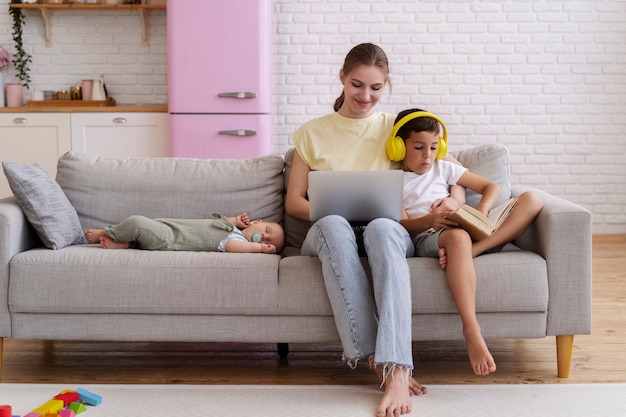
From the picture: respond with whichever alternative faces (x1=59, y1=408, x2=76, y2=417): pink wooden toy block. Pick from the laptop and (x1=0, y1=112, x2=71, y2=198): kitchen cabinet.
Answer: the kitchen cabinet

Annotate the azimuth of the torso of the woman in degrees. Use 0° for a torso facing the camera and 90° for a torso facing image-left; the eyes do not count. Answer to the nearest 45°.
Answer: approximately 0°

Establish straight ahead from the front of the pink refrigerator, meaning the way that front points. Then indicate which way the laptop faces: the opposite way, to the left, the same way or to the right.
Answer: the opposite way

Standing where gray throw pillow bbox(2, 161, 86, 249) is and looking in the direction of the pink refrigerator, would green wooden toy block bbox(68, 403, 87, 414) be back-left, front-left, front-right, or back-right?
back-right

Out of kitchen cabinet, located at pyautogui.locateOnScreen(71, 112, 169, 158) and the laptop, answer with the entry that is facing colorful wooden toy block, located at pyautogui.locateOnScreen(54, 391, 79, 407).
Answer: the kitchen cabinet

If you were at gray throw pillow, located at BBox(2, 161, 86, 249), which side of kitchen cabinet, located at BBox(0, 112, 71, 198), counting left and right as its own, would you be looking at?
front

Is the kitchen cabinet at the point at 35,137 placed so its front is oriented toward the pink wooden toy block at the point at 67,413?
yes

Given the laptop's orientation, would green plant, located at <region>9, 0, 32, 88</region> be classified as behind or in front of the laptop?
in front

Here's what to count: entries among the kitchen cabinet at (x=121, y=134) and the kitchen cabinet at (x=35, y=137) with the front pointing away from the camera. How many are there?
0

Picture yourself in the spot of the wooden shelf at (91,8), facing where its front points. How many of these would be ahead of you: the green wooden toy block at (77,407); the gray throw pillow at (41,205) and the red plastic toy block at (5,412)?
3

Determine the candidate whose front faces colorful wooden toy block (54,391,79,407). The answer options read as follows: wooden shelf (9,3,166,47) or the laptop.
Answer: the wooden shelf

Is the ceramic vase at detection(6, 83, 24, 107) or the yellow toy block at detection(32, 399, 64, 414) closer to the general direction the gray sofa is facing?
the yellow toy block

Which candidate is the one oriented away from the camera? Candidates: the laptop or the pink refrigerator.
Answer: the laptop

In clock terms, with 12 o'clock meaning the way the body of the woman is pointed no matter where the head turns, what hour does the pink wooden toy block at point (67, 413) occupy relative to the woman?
The pink wooden toy block is roughly at 2 o'clock from the woman.
